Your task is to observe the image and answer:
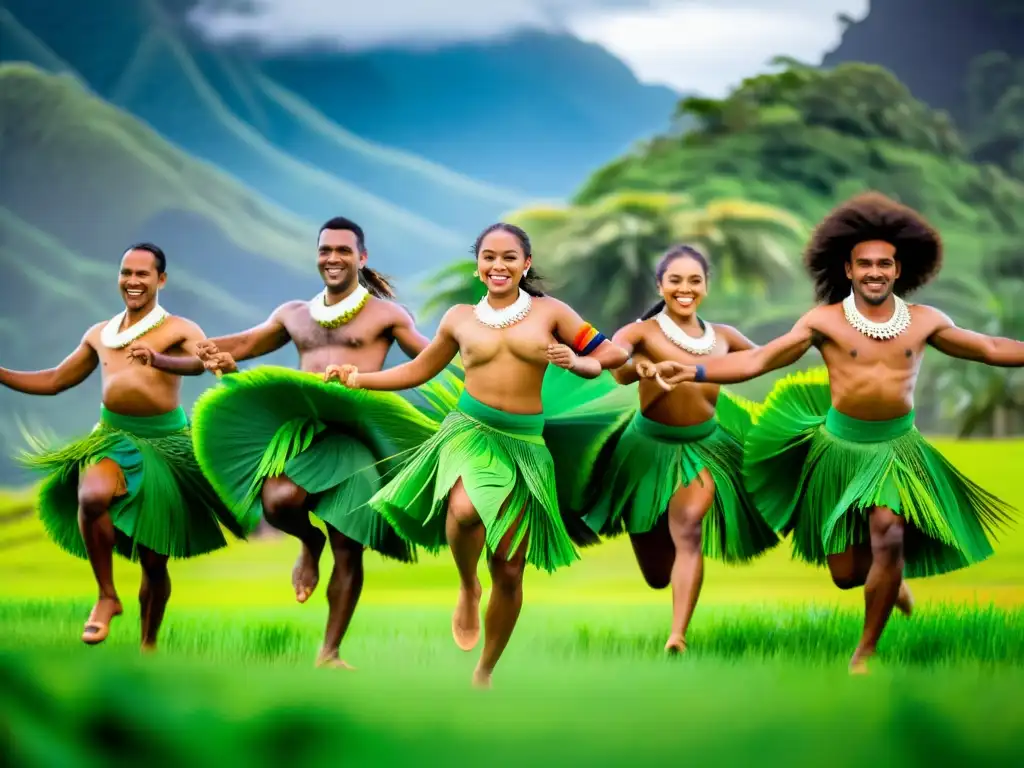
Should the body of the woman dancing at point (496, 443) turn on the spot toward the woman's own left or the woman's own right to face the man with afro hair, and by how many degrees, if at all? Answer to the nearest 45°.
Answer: approximately 90° to the woman's own left

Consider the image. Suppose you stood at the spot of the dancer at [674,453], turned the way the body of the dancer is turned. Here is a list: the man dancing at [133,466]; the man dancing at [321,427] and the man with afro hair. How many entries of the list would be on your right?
2

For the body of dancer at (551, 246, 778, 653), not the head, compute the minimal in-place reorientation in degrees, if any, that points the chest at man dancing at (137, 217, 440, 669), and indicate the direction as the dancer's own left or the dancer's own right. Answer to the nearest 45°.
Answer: approximately 90° to the dancer's own right

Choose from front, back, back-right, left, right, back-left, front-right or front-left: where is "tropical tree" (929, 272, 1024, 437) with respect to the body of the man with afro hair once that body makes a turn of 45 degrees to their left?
back-left

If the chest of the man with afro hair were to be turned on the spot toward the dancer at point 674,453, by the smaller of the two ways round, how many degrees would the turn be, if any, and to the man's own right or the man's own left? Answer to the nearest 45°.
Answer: approximately 135° to the man's own right

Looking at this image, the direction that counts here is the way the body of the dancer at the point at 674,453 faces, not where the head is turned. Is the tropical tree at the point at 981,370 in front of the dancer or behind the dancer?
behind

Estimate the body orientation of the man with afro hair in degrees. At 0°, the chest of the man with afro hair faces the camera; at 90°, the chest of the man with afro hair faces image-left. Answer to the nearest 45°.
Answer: approximately 0°

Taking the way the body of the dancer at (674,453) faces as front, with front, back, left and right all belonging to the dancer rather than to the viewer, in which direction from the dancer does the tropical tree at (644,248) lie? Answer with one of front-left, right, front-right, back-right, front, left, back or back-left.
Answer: back

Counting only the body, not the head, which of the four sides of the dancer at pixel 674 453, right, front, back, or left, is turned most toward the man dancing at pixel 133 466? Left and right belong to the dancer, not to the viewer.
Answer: right

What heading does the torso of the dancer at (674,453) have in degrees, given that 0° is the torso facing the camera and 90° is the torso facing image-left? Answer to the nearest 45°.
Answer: approximately 0°
